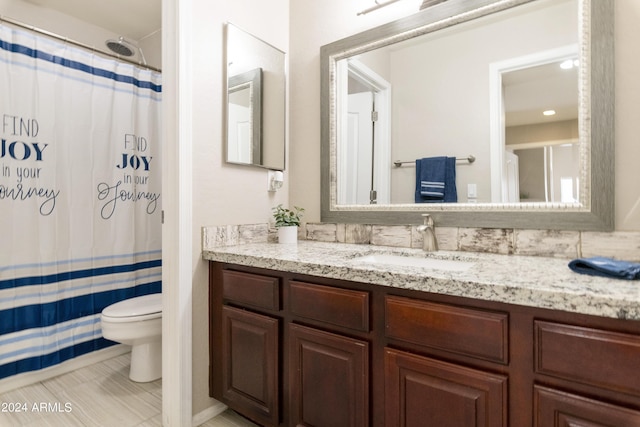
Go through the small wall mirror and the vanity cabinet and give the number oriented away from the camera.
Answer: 0

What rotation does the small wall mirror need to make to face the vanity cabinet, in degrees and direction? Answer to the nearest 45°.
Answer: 0° — it already faces it

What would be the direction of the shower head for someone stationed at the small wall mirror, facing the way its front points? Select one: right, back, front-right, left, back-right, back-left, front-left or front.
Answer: back

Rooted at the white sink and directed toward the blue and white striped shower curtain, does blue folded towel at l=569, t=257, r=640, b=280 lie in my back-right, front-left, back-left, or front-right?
back-left

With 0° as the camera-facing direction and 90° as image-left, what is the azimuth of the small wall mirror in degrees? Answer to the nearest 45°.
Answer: approximately 315°

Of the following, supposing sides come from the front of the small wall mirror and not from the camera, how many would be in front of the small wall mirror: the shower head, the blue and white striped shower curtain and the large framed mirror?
1

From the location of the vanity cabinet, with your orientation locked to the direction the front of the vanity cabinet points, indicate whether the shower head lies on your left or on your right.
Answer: on your right

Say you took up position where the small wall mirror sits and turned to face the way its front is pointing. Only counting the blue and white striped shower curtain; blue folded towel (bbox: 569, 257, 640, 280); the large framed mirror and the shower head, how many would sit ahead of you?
2

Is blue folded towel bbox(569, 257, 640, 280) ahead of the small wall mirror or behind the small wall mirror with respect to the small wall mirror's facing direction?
ahead

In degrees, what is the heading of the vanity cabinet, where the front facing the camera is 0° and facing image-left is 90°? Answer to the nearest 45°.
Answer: approximately 45°
